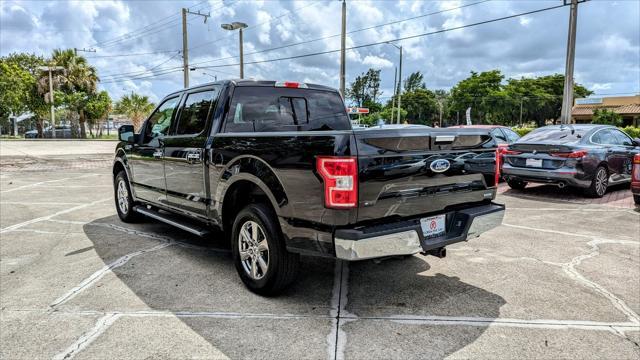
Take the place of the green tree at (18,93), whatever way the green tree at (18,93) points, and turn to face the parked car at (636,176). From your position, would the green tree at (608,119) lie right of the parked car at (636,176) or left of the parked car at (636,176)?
left

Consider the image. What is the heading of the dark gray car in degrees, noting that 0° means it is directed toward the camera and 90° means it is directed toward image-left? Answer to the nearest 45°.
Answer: approximately 225°

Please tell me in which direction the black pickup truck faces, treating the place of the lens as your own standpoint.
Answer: facing away from the viewer and to the left of the viewer

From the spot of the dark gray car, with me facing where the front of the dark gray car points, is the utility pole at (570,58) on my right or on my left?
on my left

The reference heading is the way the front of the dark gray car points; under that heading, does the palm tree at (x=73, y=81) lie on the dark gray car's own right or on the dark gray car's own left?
on the dark gray car's own left

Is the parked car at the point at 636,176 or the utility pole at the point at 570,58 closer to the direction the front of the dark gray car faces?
the utility pole

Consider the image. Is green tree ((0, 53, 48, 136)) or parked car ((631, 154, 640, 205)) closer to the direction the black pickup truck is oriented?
the green tree
